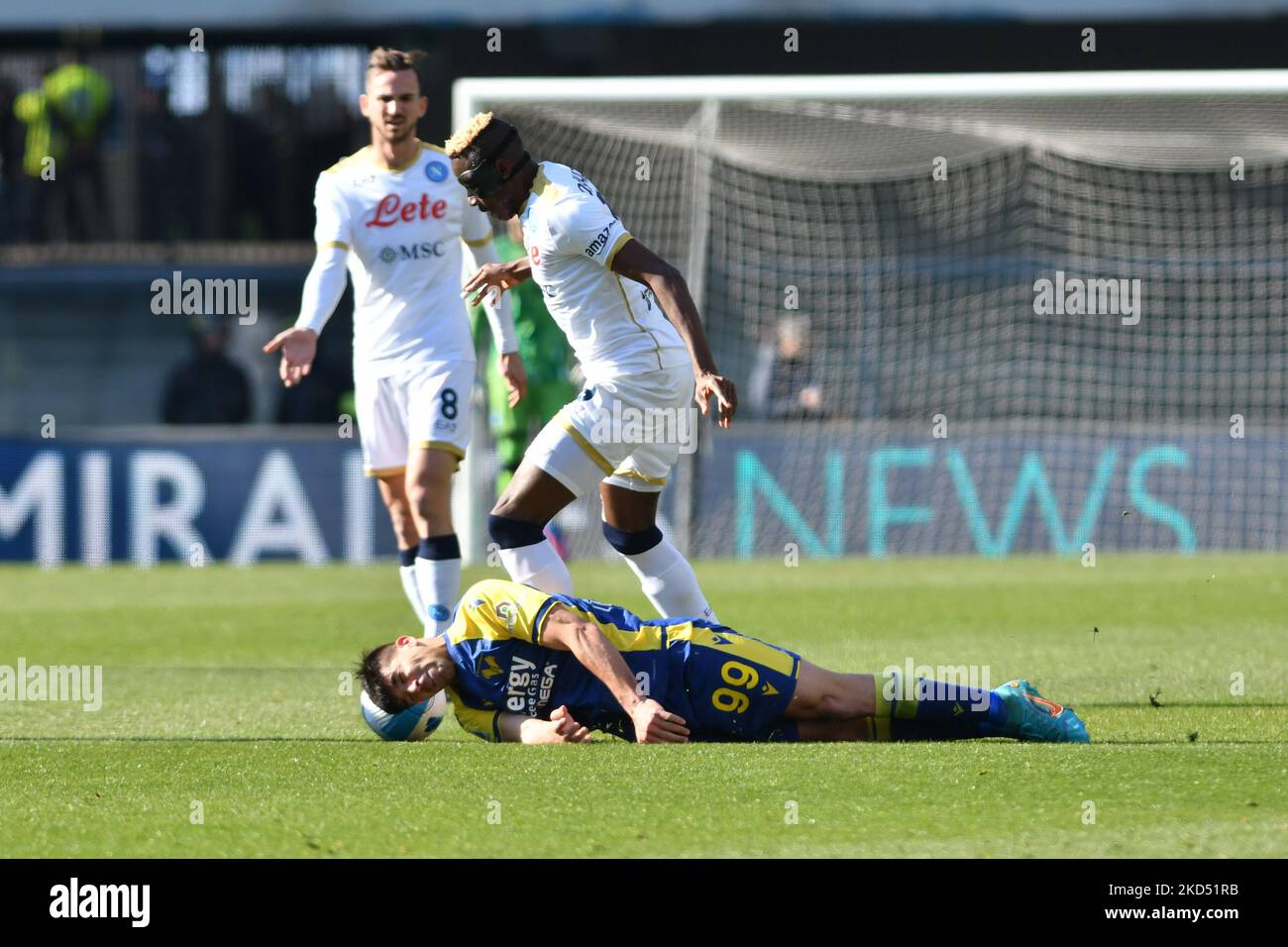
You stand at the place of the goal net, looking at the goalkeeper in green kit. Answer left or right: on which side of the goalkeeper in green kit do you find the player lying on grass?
left

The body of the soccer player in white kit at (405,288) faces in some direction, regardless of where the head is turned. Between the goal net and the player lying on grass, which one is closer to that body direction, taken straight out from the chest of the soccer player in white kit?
the player lying on grass

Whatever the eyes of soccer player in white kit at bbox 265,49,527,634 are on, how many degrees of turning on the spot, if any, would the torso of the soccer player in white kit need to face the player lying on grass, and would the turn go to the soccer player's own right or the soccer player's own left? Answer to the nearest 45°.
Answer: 0° — they already face them

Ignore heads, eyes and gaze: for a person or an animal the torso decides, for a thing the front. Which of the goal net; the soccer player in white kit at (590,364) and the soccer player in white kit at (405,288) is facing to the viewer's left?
the soccer player in white kit at (590,364)

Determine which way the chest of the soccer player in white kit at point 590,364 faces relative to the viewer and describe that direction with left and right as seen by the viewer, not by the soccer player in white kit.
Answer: facing to the left of the viewer

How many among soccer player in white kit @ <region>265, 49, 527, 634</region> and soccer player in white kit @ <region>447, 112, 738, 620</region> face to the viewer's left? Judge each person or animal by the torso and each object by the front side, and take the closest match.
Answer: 1

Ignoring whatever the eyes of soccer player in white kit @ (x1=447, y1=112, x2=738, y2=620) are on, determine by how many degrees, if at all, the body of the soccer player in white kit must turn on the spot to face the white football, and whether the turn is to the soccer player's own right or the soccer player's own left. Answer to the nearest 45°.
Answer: approximately 45° to the soccer player's own left

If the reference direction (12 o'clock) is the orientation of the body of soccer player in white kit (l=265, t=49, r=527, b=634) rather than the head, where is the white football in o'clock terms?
The white football is roughly at 12 o'clock from the soccer player in white kit.

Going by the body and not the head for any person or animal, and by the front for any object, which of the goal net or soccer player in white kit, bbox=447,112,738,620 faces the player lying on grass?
the goal net

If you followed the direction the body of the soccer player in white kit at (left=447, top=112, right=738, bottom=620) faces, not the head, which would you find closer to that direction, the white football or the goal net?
the white football

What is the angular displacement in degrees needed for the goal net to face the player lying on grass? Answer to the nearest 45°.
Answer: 0° — it already faces them

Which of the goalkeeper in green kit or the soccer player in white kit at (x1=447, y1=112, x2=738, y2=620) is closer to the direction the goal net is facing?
the soccer player in white kit
